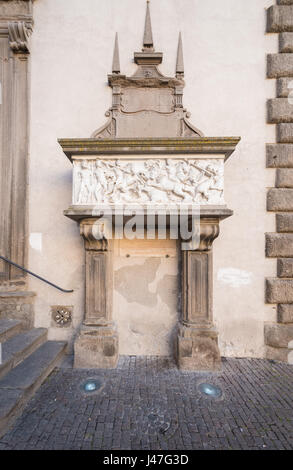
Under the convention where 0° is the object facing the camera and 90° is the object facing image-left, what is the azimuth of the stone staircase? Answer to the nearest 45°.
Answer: approximately 270°

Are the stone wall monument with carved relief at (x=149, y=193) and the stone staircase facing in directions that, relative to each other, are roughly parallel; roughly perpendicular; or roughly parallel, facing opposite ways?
roughly perpendicular

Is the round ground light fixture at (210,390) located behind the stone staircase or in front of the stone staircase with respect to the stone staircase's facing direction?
in front

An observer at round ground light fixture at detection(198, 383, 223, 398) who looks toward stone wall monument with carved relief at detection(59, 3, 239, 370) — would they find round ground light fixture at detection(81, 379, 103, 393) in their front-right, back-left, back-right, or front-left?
front-left

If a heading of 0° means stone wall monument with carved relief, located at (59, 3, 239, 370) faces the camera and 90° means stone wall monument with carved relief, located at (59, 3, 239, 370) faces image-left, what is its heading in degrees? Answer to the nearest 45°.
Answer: approximately 0°
